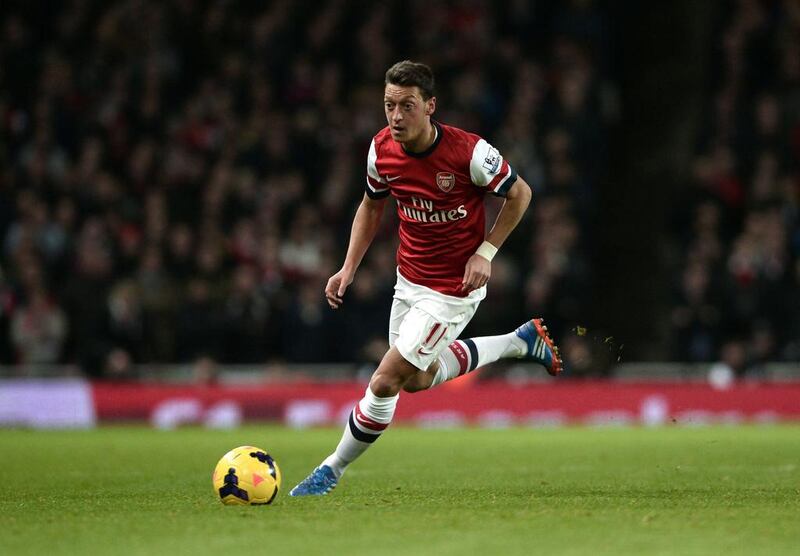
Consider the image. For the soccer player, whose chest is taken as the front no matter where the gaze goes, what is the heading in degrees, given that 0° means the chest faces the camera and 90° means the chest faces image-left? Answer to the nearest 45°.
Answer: approximately 45°
